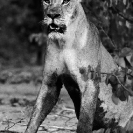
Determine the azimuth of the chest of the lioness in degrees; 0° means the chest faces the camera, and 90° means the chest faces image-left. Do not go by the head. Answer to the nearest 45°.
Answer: approximately 45°
